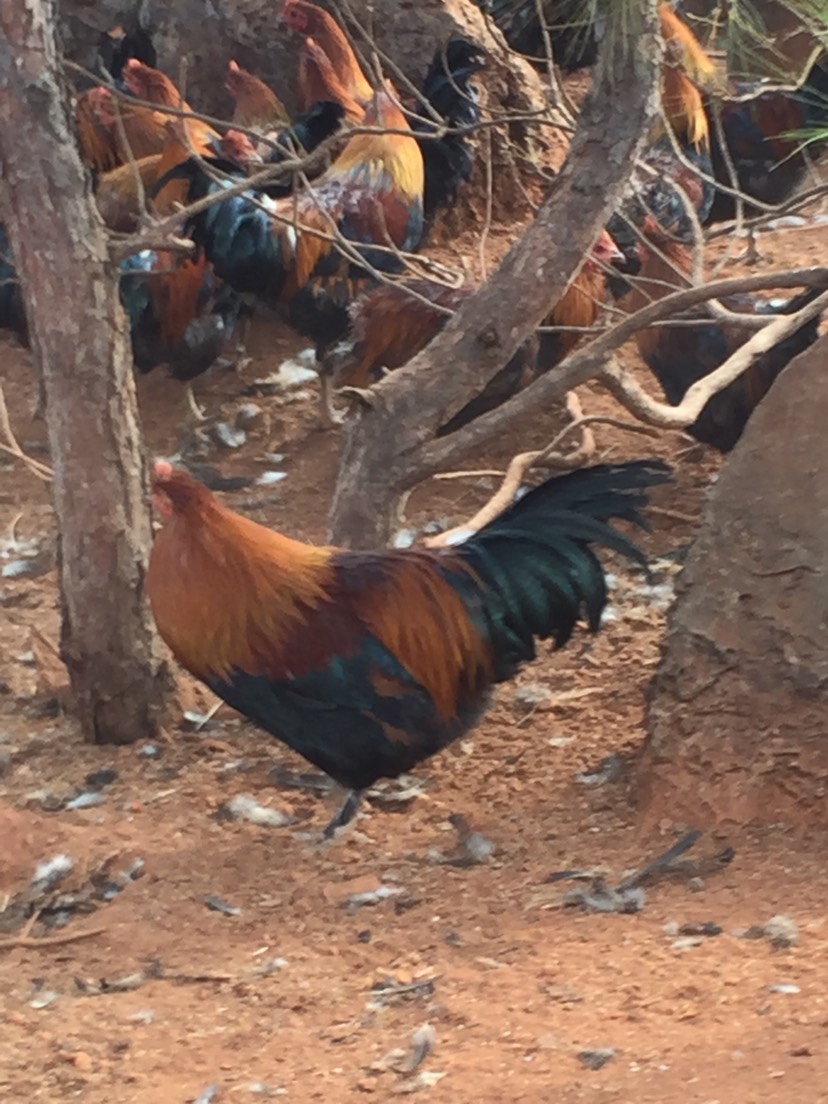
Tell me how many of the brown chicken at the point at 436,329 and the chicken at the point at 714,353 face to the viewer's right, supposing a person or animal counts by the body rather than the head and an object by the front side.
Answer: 1

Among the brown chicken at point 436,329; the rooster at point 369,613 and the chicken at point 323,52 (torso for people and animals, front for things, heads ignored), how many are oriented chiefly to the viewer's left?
2

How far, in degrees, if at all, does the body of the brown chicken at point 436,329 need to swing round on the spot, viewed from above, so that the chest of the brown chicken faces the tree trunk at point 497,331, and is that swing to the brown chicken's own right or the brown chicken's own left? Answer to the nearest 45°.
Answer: approximately 90° to the brown chicken's own right

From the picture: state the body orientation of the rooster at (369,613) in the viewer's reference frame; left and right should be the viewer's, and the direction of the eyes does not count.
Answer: facing to the left of the viewer

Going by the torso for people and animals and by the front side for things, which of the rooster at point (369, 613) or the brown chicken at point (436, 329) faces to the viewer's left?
the rooster

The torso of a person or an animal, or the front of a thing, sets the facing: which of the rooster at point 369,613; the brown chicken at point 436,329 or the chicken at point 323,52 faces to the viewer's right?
the brown chicken

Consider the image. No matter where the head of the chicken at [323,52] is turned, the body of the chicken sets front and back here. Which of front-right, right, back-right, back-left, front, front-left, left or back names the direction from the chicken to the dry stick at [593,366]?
left

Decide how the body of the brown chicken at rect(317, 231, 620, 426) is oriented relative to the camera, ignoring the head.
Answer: to the viewer's right

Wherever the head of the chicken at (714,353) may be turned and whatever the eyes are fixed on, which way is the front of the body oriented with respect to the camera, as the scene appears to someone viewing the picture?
to the viewer's left

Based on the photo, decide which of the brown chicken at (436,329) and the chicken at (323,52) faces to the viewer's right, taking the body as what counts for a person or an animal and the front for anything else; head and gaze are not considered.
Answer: the brown chicken

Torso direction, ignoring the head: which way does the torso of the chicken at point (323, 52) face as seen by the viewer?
to the viewer's left

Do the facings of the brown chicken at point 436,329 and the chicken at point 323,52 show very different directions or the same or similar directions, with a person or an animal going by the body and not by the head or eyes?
very different directions

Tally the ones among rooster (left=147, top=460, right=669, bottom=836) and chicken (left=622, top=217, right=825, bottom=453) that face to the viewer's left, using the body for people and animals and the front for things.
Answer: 2

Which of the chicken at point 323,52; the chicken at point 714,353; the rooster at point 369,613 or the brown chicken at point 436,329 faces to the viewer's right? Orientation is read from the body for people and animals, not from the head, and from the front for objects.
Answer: the brown chicken
